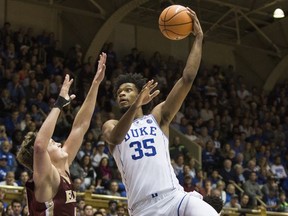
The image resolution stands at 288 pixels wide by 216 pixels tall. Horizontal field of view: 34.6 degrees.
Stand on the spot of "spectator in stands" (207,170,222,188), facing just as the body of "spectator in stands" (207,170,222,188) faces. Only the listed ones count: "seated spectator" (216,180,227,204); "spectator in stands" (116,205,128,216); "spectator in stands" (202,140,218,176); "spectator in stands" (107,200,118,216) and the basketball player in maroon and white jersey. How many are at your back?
1

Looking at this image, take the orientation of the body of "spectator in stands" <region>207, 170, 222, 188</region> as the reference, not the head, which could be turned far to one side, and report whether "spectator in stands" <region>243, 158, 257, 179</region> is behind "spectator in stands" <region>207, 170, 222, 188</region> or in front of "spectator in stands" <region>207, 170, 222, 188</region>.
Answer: behind

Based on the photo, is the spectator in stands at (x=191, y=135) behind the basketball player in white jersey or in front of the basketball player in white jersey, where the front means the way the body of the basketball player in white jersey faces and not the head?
behind

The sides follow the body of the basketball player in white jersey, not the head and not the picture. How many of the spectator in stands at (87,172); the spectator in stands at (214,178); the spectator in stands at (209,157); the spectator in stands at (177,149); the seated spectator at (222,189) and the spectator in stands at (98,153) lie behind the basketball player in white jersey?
6

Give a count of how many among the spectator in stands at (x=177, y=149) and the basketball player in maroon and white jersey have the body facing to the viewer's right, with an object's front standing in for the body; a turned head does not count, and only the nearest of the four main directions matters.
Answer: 1

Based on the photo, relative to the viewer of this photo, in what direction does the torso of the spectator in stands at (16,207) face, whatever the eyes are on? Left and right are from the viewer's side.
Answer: facing the viewer

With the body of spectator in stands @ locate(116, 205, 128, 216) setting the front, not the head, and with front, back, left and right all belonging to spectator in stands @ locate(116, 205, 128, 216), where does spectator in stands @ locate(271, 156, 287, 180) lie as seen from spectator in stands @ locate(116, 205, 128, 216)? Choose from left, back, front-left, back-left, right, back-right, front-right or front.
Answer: back-left

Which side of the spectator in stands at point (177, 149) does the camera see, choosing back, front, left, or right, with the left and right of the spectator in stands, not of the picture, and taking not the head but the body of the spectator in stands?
front

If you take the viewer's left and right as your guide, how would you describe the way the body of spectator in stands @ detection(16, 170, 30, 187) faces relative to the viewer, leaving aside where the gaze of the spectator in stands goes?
facing the viewer and to the right of the viewer

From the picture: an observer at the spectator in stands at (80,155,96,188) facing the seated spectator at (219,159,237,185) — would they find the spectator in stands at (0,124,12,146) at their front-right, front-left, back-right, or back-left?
back-left

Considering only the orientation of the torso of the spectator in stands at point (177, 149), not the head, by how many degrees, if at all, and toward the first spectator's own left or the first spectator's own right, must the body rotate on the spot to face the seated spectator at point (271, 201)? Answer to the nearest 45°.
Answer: approximately 90° to the first spectator's own left

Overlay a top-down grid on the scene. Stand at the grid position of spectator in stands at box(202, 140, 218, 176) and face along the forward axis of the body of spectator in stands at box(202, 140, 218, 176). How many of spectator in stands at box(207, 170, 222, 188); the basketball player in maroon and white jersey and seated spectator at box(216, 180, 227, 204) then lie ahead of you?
3

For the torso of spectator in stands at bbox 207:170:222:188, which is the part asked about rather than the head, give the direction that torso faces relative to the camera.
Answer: toward the camera
